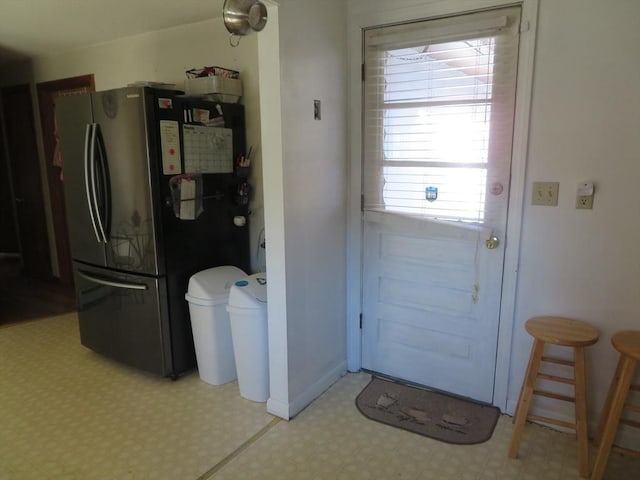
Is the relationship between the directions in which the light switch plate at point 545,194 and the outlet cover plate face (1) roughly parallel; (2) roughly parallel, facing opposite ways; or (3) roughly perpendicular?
roughly parallel

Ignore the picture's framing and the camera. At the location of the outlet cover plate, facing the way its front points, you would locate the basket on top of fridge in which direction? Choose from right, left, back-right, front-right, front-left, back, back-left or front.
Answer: right

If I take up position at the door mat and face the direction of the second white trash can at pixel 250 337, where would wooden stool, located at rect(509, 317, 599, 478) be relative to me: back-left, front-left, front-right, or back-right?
back-left

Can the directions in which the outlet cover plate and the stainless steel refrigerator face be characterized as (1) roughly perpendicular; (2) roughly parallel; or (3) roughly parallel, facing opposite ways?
roughly parallel

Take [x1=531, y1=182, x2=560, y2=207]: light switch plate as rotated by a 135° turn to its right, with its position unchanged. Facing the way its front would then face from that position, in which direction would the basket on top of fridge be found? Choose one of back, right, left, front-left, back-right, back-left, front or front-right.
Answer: front-left

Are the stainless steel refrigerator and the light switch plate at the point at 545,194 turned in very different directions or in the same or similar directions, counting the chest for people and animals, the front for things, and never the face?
same or similar directions

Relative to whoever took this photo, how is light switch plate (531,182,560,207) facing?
facing the viewer

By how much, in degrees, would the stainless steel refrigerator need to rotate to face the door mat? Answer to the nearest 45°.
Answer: approximately 90° to its left

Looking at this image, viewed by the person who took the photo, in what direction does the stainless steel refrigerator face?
facing the viewer and to the left of the viewer

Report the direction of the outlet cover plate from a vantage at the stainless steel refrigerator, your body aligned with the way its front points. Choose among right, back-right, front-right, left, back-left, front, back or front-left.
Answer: left

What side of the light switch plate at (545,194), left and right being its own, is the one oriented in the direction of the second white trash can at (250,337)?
right

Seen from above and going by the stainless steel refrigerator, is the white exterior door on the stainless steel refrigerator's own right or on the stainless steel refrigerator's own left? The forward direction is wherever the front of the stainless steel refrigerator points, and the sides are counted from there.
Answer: on the stainless steel refrigerator's own left

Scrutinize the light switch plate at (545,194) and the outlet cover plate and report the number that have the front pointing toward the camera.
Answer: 2
